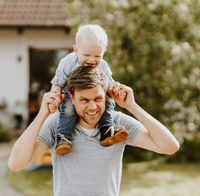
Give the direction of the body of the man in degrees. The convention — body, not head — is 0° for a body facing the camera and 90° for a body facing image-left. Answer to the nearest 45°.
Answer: approximately 0°

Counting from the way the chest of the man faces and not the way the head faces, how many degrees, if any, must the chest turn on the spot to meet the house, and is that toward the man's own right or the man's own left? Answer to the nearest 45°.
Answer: approximately 180°
